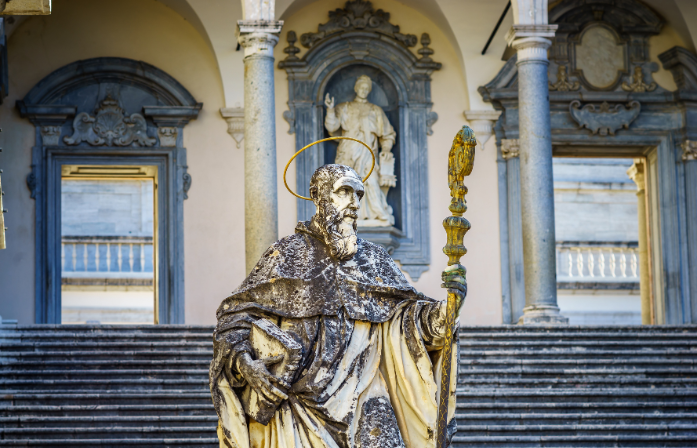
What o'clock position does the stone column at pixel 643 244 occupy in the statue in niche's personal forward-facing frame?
The stone column is roughly at 8 o'clock from the statue in niche.

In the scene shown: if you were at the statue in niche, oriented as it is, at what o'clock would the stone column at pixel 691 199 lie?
The stone column is roughly at 9 o'clock from the statue in niche.

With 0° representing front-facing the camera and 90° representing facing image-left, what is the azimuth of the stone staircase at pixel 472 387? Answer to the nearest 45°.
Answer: approximately 0°

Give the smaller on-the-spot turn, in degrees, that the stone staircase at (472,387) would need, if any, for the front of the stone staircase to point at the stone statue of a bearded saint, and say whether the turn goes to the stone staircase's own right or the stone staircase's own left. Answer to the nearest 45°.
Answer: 0° — it already faces it

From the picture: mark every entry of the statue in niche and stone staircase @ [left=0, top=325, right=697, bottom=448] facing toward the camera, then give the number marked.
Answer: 2

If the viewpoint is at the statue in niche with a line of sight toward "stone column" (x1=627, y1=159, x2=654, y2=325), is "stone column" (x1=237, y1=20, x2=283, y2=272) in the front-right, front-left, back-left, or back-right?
back-right

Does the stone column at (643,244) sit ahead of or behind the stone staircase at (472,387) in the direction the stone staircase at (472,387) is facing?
behind

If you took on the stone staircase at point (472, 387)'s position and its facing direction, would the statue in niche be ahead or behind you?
behind

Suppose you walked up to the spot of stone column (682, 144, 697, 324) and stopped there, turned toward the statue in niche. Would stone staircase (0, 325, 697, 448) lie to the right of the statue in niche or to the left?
left

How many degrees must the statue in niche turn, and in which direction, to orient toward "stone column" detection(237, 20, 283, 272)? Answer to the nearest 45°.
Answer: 0° — it already faces it

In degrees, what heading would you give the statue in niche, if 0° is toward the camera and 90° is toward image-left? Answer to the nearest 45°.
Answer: approximately 0°
